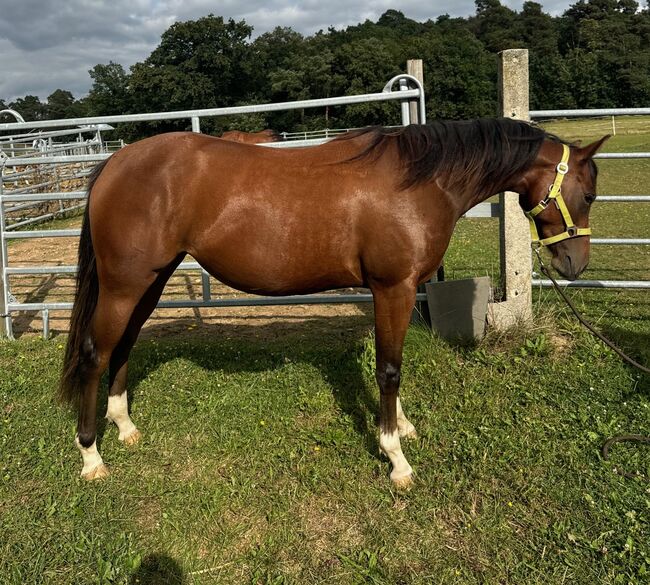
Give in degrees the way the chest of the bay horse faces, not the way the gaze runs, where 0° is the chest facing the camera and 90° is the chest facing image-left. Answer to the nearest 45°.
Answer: approximately 270°

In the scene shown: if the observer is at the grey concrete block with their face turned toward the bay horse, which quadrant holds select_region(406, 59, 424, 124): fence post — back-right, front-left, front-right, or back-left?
back-right

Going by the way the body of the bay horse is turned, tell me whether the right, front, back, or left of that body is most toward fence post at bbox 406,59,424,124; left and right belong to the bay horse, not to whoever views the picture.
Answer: left

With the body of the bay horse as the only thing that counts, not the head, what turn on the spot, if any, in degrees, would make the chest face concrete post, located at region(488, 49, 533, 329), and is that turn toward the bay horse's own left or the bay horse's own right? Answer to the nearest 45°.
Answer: approximately 45° to the bay horse's own left

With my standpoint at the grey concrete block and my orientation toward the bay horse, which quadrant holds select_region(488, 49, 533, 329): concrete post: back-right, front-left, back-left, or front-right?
back-left

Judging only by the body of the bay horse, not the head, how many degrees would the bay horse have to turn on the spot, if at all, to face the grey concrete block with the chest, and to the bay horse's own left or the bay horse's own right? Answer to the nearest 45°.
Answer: approximately 45° to the bay horse's own left
